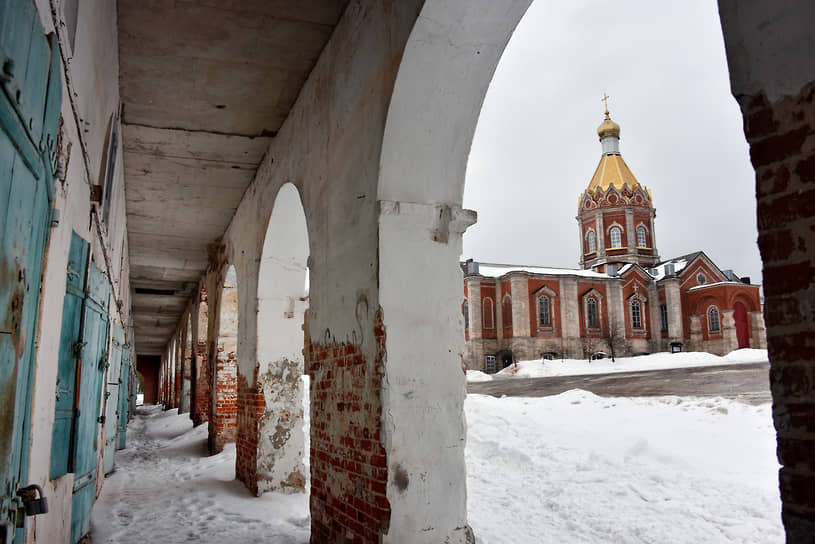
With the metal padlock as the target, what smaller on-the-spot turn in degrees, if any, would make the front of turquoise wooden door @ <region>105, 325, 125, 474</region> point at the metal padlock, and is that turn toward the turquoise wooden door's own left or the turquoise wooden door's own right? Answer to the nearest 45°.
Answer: approximately 90° to the turquoise wooden door's own right

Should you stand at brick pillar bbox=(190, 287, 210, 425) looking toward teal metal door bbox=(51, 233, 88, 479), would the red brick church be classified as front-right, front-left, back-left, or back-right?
back-left

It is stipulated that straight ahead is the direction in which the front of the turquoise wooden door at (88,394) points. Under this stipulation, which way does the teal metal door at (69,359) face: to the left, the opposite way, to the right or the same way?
the same way

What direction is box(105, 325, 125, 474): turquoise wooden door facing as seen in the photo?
to the viewer's right

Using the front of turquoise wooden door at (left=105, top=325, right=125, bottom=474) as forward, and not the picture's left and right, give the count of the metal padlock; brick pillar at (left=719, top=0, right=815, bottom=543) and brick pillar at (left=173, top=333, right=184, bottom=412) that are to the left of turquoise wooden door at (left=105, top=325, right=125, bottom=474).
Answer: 1

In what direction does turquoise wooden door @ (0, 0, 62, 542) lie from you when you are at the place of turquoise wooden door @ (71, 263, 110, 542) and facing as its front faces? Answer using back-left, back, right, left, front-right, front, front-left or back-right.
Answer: right

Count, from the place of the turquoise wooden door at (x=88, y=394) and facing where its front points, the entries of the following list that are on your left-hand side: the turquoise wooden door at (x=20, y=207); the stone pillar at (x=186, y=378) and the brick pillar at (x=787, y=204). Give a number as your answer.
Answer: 1

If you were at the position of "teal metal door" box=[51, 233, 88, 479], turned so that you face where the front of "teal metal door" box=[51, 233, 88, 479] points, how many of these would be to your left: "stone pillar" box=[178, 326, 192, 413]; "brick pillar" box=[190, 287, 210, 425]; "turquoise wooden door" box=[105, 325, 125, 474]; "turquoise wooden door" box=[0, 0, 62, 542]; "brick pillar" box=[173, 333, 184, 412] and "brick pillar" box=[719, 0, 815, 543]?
4

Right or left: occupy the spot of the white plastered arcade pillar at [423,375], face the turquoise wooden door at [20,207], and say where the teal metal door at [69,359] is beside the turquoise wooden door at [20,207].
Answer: right

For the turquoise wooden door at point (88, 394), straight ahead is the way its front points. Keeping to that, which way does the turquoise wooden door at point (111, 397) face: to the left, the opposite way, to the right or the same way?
the same way

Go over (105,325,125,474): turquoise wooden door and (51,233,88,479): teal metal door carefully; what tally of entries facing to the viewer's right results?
2

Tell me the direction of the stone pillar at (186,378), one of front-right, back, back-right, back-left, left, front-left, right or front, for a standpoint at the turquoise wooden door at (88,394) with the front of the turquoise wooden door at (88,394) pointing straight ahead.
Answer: left

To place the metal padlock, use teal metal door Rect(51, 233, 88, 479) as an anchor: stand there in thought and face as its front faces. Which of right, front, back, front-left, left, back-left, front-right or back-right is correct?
right

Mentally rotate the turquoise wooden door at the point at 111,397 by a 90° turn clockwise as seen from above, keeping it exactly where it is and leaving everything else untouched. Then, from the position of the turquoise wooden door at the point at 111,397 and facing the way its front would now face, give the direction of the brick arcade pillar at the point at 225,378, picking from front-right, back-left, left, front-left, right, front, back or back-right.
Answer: back-left

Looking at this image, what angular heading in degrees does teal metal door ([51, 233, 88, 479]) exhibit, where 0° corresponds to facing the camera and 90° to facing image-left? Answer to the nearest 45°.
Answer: approximately 270°

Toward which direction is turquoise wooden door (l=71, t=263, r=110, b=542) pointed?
to the viewer's right

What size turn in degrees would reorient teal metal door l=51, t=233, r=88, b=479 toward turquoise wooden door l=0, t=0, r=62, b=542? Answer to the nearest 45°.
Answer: approximately 90° to its right
